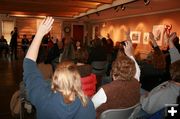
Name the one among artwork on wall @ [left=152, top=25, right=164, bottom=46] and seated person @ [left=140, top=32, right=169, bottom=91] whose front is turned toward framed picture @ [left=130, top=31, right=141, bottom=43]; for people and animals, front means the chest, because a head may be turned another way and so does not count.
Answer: the seated person

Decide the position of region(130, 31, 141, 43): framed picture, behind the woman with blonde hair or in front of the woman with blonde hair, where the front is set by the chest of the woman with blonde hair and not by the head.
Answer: in front

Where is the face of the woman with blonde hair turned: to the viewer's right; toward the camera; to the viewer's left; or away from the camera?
away from the camera

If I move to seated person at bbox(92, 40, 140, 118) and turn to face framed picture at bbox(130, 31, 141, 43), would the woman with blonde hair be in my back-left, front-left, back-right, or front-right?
back-left

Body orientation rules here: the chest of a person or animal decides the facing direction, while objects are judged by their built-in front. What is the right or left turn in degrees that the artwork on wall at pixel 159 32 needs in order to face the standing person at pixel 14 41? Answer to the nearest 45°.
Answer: approximately 45° to its right

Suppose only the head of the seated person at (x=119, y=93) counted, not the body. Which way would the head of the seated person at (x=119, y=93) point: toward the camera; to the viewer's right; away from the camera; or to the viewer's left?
away from the camera

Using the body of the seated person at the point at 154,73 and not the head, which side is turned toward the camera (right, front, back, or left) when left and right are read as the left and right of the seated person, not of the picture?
back

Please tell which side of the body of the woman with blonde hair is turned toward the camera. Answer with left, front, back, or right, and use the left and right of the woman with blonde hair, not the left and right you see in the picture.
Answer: back

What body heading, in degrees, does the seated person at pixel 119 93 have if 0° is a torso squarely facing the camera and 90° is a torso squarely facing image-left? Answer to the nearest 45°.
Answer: approximately 180°

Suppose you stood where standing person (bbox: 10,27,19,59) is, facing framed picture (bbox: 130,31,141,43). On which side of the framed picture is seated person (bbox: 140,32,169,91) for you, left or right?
right

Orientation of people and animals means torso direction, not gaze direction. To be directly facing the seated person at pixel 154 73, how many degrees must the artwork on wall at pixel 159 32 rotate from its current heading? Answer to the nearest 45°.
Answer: approximately 45° to its left

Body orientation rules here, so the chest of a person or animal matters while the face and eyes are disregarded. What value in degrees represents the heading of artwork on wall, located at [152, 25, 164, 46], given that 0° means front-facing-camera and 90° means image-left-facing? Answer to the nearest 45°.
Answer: approximately 45°

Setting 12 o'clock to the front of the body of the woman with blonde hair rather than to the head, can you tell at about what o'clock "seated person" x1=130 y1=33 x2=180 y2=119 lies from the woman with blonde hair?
The seated person is roughly at 2 o'clock from the woman with blonde hair.
